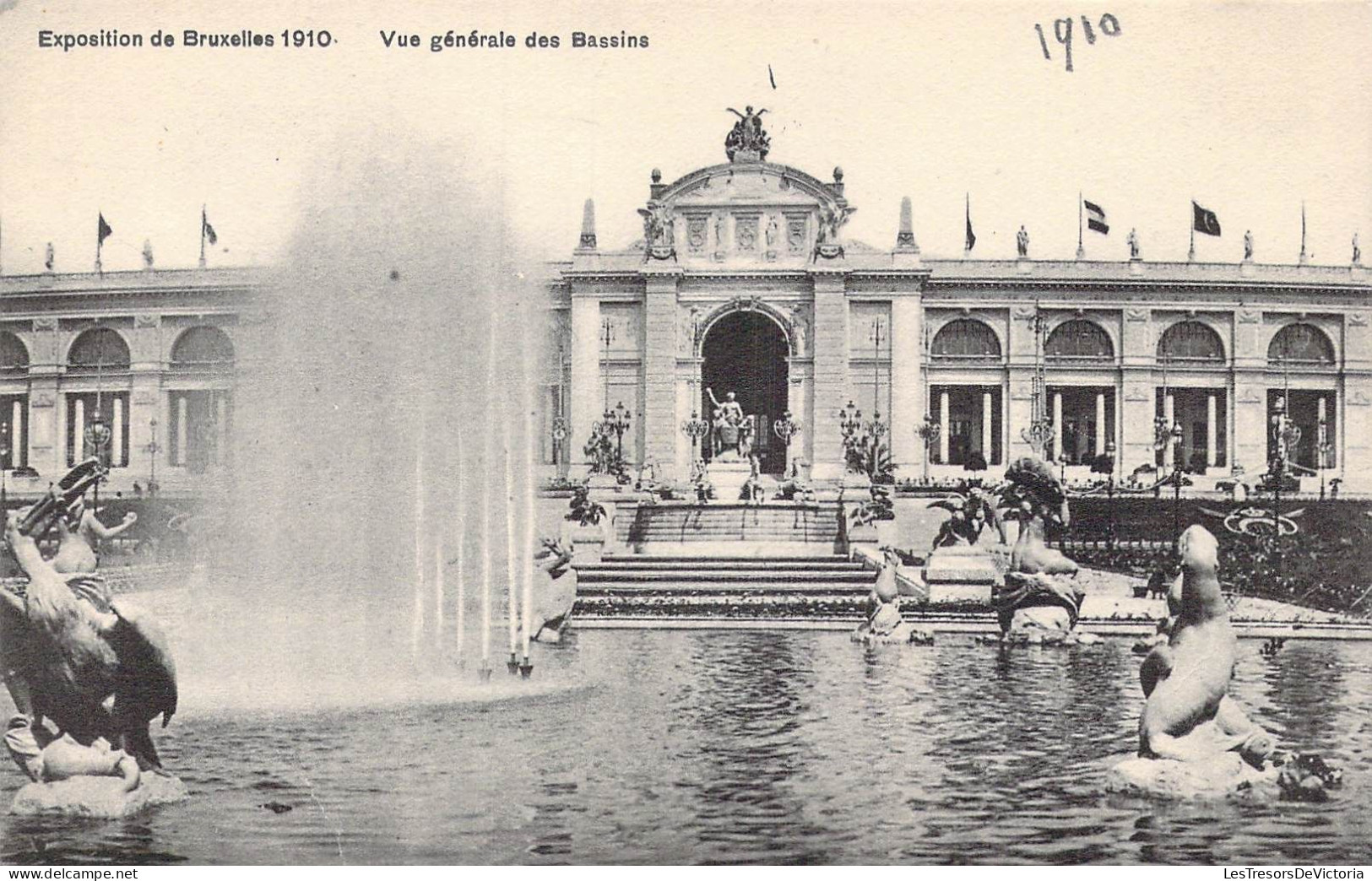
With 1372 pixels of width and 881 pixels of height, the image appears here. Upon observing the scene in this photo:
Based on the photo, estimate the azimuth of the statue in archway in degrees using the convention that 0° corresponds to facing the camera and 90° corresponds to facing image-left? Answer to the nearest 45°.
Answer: approximately 0°

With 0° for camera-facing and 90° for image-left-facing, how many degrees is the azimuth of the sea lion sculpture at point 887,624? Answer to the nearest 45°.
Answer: approximately 45°

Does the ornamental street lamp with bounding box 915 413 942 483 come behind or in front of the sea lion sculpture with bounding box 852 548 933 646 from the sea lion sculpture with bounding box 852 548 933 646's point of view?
behind

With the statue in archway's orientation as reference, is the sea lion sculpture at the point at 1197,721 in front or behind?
in front

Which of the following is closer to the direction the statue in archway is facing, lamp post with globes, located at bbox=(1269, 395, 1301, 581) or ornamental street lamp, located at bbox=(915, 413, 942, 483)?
the lamp post with globes

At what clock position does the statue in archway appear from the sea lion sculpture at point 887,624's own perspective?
The statue in archway is roughly at 4 o'clock from the sea lion sculpture.

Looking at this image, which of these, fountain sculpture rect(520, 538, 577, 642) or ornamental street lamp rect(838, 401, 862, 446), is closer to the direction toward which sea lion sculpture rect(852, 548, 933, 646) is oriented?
the fountain sculpture

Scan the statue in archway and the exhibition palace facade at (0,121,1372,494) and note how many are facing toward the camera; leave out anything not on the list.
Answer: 2

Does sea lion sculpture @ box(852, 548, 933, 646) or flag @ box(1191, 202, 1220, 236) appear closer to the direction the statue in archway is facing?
the sea lion sculpture
